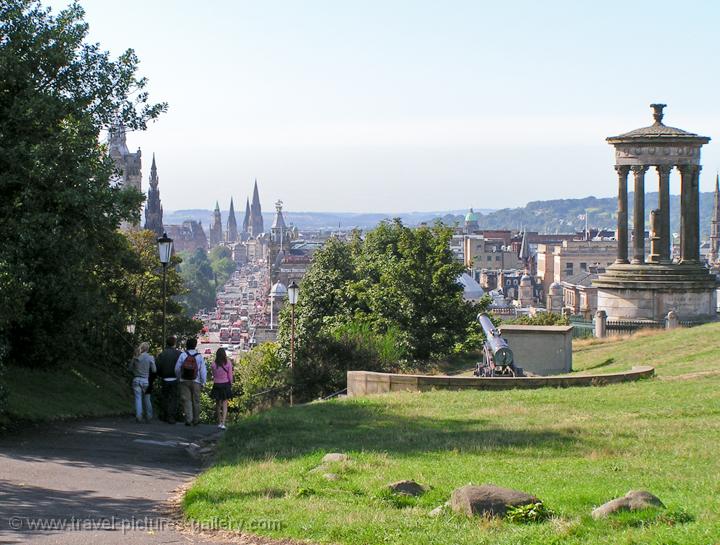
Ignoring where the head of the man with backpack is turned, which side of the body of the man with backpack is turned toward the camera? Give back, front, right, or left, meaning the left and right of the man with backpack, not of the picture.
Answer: back

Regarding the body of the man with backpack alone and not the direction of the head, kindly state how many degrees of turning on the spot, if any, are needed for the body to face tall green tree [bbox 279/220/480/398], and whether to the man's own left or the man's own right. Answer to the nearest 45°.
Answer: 0° — they already face it

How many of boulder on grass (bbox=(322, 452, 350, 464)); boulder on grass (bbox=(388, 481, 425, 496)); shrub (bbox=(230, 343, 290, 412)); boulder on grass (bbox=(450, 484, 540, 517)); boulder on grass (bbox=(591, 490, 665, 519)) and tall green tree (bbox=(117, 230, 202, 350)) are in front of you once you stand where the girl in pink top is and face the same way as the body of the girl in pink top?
2

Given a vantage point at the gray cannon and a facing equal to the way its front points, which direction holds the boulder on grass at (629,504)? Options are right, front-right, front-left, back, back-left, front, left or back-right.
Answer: back-left

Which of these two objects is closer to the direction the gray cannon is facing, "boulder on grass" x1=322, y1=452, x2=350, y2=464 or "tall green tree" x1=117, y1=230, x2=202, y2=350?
the tall green tree

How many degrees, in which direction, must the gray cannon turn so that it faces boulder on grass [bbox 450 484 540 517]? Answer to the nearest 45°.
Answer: approximately 135° to its left

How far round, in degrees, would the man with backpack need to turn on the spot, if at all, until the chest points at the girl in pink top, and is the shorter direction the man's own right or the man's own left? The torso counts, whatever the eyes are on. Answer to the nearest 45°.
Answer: approximately 90° to the man's own right

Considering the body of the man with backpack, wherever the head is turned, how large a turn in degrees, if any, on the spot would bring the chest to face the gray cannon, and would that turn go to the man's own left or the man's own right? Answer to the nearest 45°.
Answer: approximately 45° to the man's own right

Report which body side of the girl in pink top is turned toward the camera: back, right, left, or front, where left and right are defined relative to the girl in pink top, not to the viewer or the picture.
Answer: back

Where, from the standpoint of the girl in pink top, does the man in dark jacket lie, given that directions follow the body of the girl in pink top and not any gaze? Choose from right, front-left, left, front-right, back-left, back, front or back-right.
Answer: front-left

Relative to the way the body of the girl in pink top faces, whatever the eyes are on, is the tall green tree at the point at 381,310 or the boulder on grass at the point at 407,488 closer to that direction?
the tall green tree

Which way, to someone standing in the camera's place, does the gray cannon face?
facing away from the viewer and to the left of the viewer

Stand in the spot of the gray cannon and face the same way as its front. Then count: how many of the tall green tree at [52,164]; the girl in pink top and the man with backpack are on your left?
3
